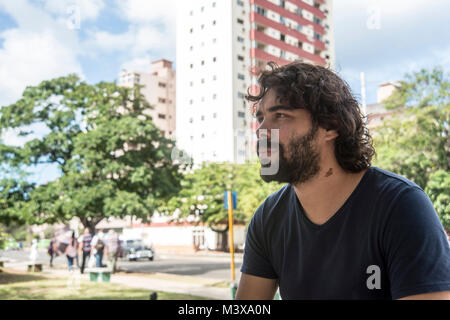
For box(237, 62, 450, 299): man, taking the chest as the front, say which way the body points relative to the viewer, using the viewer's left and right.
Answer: facing the viewer and to the left of the viewer

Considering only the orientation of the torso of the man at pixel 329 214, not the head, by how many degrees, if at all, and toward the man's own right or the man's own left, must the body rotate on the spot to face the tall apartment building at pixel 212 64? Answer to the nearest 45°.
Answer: approximately 135° to the man's own right

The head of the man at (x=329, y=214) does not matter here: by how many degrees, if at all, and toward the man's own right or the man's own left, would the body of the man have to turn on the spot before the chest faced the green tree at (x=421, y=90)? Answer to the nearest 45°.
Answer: approximately 135° to the man's own right

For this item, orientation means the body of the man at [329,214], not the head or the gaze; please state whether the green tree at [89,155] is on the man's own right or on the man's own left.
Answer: on the man's own right

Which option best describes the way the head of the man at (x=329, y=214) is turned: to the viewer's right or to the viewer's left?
to the viewer's left
